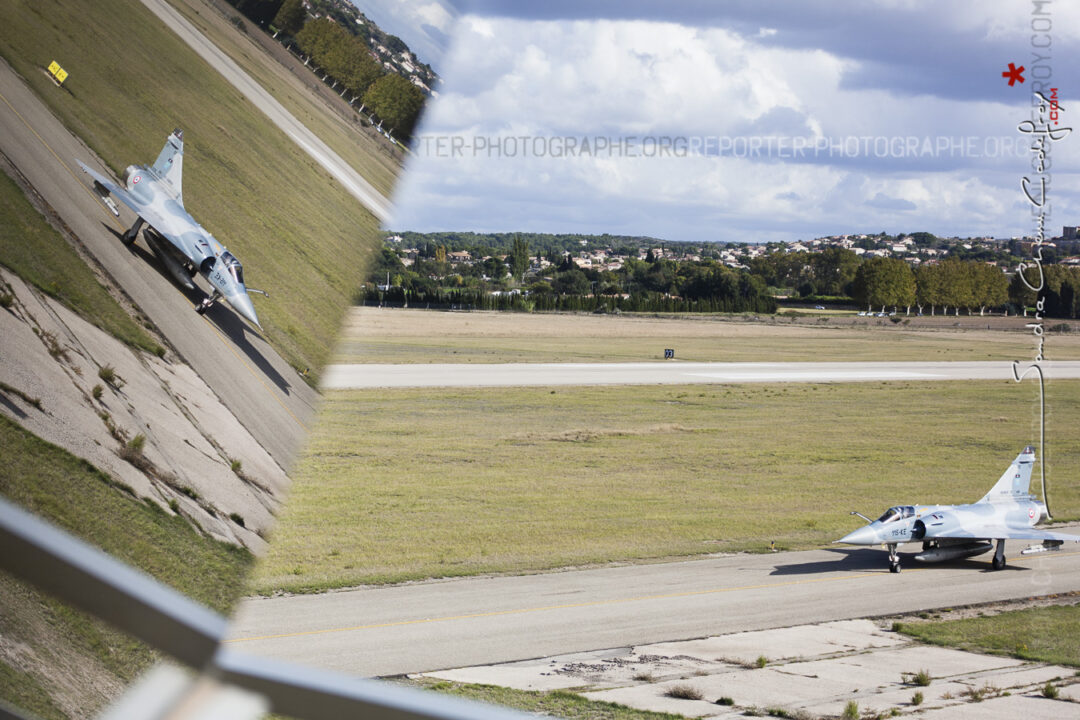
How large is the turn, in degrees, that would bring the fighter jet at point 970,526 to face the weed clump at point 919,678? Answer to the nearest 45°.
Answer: approximately 45° to its left

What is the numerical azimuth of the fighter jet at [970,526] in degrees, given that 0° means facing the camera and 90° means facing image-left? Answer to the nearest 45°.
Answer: approximately 45°
